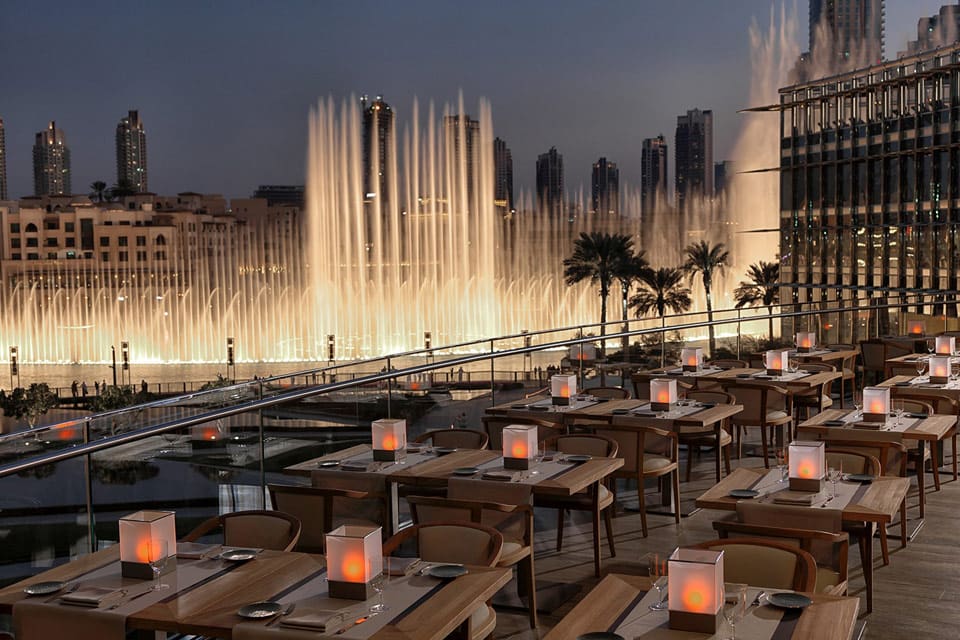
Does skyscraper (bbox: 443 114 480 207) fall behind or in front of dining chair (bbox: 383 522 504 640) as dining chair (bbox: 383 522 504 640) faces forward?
behind

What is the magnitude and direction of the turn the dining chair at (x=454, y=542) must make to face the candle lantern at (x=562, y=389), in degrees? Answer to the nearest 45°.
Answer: approximately 135° to its right

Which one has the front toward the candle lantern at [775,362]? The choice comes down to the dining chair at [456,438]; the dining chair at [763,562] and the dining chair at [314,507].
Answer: the dining chair at [314,507]

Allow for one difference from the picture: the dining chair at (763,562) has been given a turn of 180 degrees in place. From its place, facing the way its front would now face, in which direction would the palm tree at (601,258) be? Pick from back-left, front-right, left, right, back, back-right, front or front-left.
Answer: front-left

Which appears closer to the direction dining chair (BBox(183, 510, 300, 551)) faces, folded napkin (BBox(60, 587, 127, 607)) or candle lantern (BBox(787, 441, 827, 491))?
the folded napkin

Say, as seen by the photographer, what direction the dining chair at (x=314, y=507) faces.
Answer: facing away from the viewer and to the right of the viewer

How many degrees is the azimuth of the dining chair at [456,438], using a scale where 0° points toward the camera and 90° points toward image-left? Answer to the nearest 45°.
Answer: approximately 45°

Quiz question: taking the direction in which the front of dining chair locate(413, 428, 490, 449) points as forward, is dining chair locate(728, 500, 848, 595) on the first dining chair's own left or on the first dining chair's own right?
on the first dining chair's own left

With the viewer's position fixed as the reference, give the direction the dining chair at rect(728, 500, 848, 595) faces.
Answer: facing away from the viewer

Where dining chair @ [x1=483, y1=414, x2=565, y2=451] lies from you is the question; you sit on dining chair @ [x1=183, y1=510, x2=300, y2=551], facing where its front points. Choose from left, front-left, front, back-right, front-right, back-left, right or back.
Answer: back

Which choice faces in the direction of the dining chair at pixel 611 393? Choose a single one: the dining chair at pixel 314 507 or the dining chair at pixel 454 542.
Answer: the dining chair at pixel 314 507

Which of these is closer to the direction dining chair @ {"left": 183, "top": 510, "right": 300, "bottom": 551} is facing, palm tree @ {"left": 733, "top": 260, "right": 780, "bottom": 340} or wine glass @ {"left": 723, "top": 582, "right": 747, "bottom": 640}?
the wine glass
